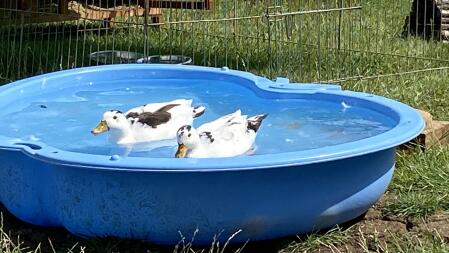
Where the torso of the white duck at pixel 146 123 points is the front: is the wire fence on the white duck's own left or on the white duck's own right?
on the white duck's own right

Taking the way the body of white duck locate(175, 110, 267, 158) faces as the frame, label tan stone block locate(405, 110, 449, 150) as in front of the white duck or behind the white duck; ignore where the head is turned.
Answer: behind

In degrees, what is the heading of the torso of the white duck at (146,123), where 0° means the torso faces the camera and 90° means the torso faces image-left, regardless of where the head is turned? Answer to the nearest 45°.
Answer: approximately 90°

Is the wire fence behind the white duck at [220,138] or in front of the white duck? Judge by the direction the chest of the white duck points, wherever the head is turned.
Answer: behind

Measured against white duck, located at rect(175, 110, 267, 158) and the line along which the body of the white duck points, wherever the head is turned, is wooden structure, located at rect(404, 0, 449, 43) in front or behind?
behind

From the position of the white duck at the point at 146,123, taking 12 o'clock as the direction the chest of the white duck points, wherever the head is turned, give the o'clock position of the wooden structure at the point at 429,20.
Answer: The wooden structure is roughly at 4 o'clock from the white duck.
